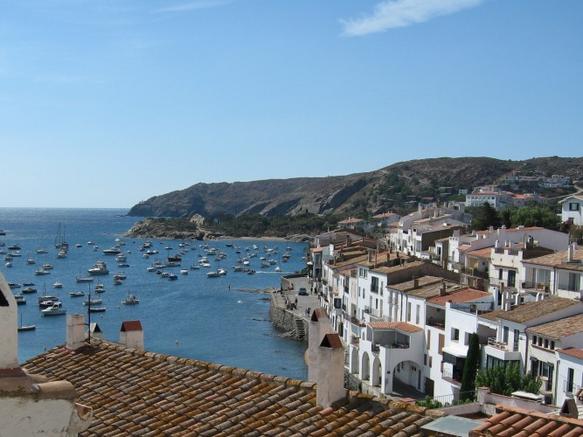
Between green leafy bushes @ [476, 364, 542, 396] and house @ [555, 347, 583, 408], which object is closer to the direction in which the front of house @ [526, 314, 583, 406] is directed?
the green leafy bushes

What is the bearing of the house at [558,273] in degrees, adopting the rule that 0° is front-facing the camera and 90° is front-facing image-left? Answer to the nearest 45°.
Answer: approximately 45°

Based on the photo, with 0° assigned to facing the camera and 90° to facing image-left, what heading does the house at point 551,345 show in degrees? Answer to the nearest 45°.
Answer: approximately 45°

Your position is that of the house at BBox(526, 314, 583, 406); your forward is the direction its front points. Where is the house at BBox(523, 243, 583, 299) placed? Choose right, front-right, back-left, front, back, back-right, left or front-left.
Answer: back-right

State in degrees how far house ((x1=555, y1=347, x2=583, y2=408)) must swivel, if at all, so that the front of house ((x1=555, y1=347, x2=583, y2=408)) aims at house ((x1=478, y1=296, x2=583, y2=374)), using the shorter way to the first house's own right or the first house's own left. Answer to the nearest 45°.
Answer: approximately 90° to the first house's own right

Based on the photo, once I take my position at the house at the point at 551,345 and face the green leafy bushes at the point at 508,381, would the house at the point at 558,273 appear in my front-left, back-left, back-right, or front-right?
back-right
